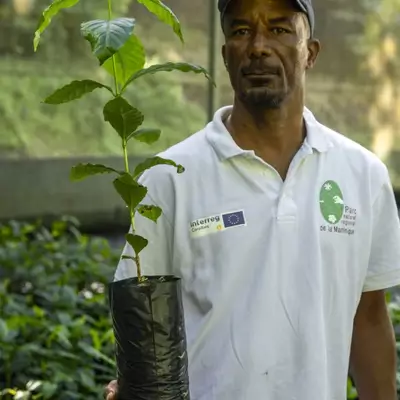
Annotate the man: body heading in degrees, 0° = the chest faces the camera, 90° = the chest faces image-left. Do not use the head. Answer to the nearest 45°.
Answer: approximately 0°
